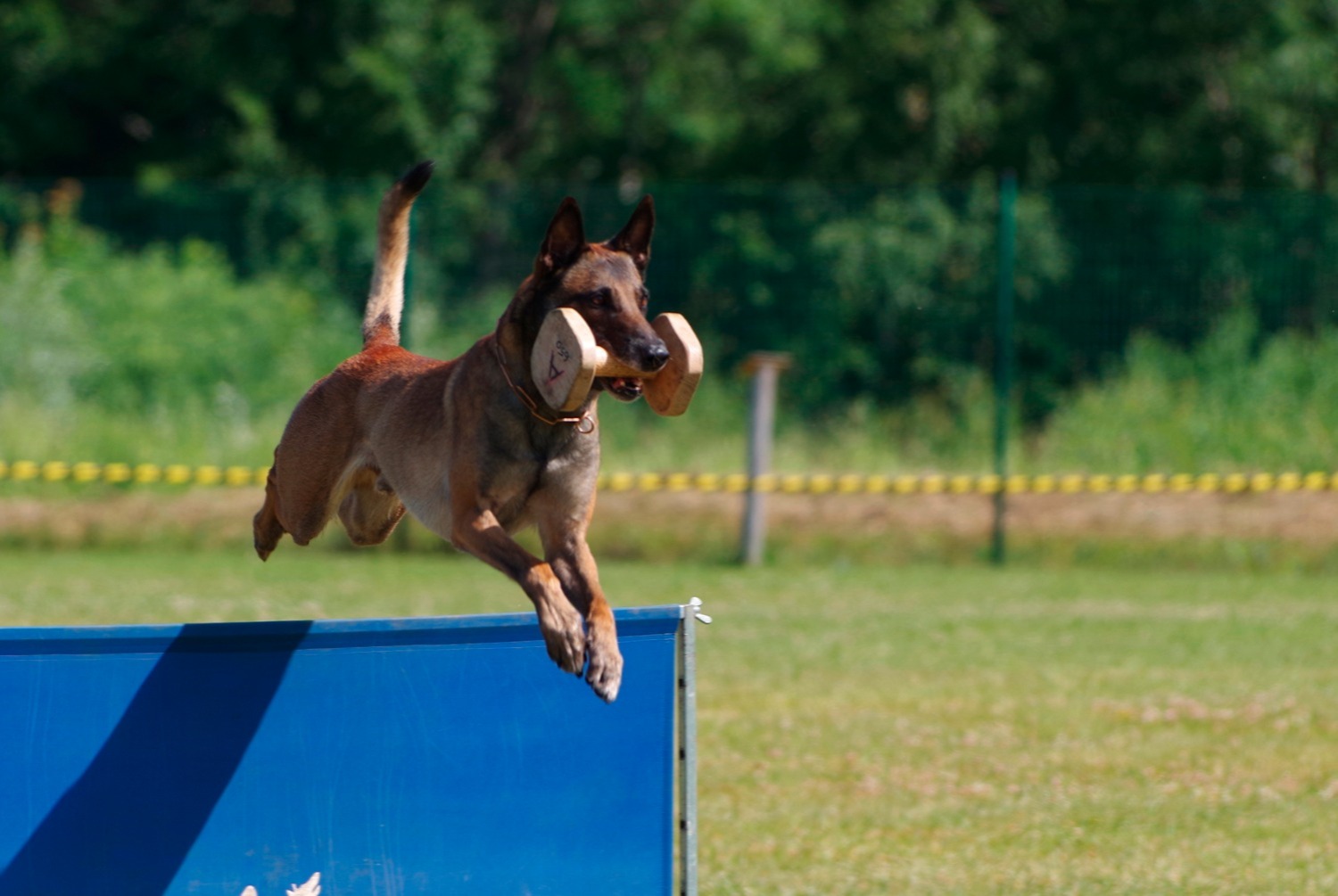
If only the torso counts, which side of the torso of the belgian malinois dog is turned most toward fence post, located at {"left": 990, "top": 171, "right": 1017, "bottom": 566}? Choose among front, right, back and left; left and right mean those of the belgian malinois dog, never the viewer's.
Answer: left

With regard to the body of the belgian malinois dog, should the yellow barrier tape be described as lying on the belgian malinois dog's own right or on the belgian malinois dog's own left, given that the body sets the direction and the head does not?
on the belgian malinois dog's own left

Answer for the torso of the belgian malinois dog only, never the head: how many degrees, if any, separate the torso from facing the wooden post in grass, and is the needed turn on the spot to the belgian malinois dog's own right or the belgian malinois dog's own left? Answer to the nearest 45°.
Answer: approximately 135° to the belgian malinois dog's own left
